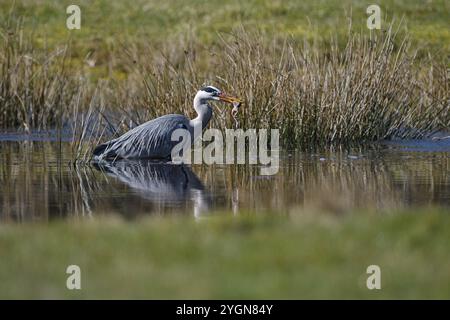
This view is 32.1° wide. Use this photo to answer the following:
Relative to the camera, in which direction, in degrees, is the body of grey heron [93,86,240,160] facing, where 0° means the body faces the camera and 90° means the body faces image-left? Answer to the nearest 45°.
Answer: approximately 270°
